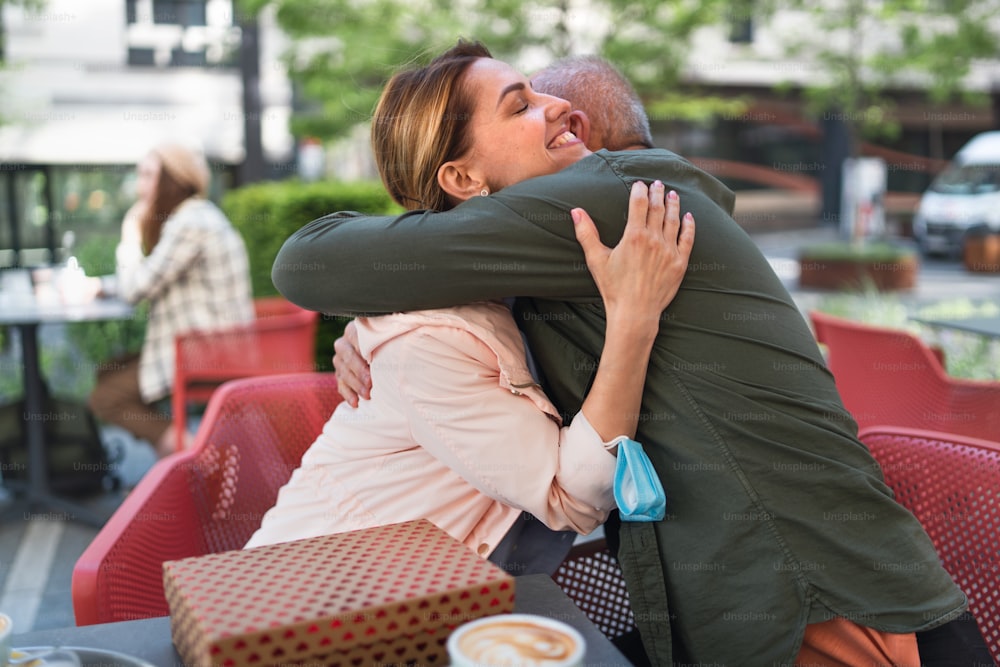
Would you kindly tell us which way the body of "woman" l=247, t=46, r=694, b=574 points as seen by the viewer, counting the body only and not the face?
to the viewer's right

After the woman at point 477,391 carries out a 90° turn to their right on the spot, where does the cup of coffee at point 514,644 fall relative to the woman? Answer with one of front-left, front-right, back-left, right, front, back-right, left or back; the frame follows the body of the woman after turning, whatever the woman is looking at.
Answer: front

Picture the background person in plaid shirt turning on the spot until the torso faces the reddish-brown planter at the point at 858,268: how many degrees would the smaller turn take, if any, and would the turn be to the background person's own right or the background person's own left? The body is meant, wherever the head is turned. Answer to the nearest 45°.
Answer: approximately 135° to the background person's own right

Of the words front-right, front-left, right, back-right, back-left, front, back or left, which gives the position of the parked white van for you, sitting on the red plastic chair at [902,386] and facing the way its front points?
front-left

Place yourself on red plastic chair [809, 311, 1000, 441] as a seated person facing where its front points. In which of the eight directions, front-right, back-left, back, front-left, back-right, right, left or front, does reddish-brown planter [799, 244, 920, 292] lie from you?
front-left

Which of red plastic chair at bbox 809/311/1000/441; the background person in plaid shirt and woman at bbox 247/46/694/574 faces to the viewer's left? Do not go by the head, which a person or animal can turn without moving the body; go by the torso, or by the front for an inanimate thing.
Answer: the background person in plaid shirt

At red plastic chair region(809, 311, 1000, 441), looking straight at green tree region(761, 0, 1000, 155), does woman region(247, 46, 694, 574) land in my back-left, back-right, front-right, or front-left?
back-left

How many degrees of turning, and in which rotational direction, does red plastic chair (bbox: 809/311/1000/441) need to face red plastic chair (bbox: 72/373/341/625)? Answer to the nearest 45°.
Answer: approximately 180°

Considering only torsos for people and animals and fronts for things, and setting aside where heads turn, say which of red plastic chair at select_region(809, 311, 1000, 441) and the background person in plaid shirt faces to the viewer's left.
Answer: the background person in plaid shirt

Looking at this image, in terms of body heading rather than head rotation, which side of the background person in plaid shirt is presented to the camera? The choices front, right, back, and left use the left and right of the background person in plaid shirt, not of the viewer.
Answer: left

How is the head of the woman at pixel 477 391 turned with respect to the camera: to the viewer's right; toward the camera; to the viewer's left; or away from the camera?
to the viewer's right

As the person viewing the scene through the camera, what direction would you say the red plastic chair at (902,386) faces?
facing away from the viewer and to the right of the viewer

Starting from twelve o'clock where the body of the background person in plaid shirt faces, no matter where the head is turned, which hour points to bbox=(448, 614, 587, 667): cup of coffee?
The cup of coffee is roughly at 9 o'clock from the background person in plaid shirt.

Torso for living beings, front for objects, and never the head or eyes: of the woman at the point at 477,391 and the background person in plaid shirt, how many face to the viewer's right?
1

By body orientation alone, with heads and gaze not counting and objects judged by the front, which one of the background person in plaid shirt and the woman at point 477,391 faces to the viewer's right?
the woman
